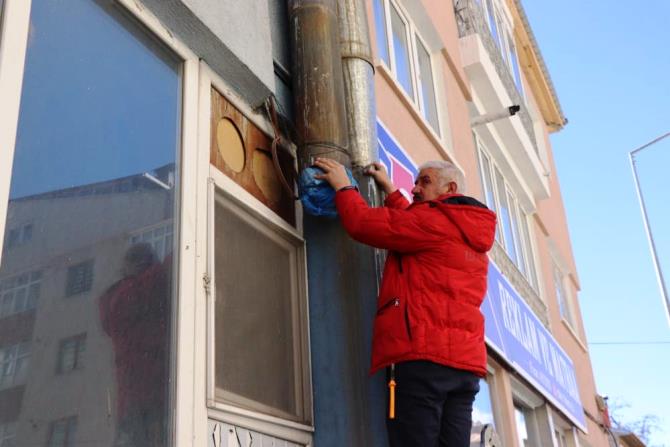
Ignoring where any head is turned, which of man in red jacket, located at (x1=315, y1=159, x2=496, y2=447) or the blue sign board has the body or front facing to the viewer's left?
the man in red jacket

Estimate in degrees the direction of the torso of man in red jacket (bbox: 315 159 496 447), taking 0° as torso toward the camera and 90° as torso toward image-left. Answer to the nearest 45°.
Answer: approximately 90°

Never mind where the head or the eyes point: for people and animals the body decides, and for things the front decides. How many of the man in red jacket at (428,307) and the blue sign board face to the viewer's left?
1

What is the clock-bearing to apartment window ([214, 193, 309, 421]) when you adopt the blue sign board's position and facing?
The apartment window is roughly at 2 o'clock from the blue sign board.

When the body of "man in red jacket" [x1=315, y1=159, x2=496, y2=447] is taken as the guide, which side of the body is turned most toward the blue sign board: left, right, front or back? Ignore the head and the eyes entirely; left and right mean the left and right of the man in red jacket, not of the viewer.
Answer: right

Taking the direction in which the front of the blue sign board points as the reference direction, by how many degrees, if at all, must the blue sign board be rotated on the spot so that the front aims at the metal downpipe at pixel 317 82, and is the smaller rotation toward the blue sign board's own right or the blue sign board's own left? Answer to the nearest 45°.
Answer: approximately 45° to the blue sign board's own right

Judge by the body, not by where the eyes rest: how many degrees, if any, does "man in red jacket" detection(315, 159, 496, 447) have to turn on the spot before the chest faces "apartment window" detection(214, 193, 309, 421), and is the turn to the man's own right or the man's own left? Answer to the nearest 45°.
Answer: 0° — they already face it

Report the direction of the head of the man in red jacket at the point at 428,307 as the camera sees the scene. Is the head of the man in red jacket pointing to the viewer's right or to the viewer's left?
to the viewer's left

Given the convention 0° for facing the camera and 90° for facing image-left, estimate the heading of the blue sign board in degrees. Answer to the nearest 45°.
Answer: approximately 315°
